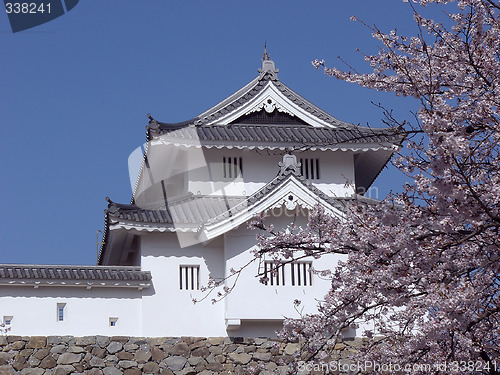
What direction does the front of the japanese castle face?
toward the camera

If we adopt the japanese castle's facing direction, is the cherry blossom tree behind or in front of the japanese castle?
in front
